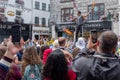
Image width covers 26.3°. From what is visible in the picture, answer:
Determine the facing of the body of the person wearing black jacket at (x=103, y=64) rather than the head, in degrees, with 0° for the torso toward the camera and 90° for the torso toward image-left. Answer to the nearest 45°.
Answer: approximately 180°
